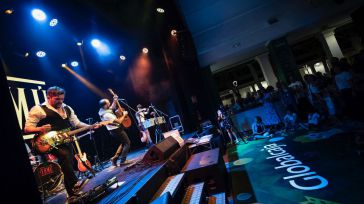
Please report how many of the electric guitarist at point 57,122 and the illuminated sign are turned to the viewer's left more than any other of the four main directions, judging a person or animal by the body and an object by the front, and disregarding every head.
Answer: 0

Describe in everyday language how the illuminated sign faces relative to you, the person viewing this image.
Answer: facing the viewer and to the right of the viewer

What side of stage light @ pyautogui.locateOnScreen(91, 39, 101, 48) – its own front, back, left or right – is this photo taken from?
front

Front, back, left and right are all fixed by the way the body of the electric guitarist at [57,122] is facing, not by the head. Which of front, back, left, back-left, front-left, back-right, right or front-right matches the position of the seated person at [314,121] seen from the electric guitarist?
front-left

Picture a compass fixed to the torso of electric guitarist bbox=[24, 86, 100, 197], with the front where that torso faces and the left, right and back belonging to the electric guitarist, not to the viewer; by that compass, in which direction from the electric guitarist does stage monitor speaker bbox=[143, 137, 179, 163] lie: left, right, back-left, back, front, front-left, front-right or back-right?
front-left
